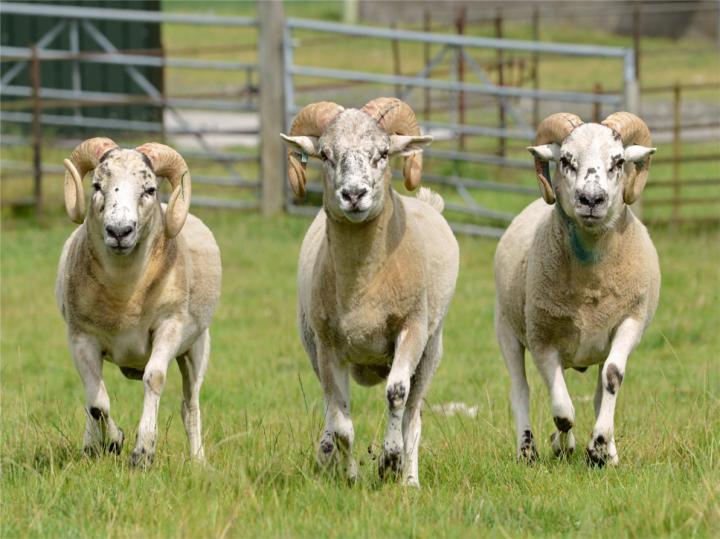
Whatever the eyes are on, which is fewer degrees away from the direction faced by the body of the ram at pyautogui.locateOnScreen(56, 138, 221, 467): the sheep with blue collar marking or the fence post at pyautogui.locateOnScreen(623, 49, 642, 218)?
the sheep with blue collar marking

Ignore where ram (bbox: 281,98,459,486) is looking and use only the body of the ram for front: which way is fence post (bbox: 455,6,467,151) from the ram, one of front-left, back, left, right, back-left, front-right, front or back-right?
back

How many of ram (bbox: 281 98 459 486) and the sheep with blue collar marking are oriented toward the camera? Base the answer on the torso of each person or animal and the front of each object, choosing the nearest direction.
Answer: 2

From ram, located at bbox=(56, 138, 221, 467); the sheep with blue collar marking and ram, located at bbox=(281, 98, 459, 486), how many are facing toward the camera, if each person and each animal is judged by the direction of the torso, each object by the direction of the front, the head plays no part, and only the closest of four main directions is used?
3

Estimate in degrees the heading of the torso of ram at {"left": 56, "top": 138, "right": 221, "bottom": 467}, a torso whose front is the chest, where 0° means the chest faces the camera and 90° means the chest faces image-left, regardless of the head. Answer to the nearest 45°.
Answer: approximately 0°

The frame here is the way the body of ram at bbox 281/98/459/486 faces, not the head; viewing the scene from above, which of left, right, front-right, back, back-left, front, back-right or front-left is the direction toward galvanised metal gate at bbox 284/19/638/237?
back

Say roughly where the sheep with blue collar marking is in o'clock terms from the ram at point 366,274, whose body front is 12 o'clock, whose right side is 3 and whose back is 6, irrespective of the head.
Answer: The sheep with blue collar marking is roughly at 8 o'clock from the ram.

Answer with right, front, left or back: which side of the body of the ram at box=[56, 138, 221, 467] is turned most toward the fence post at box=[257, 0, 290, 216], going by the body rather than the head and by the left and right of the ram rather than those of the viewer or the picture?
back
